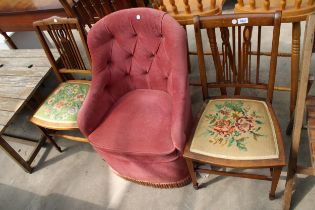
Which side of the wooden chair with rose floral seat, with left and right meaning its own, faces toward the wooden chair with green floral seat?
right

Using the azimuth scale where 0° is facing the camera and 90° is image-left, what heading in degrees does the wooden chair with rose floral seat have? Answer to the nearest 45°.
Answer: approximately 0°

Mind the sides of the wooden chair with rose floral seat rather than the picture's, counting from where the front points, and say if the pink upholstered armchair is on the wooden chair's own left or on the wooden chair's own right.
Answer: on the wooden chair's own right
